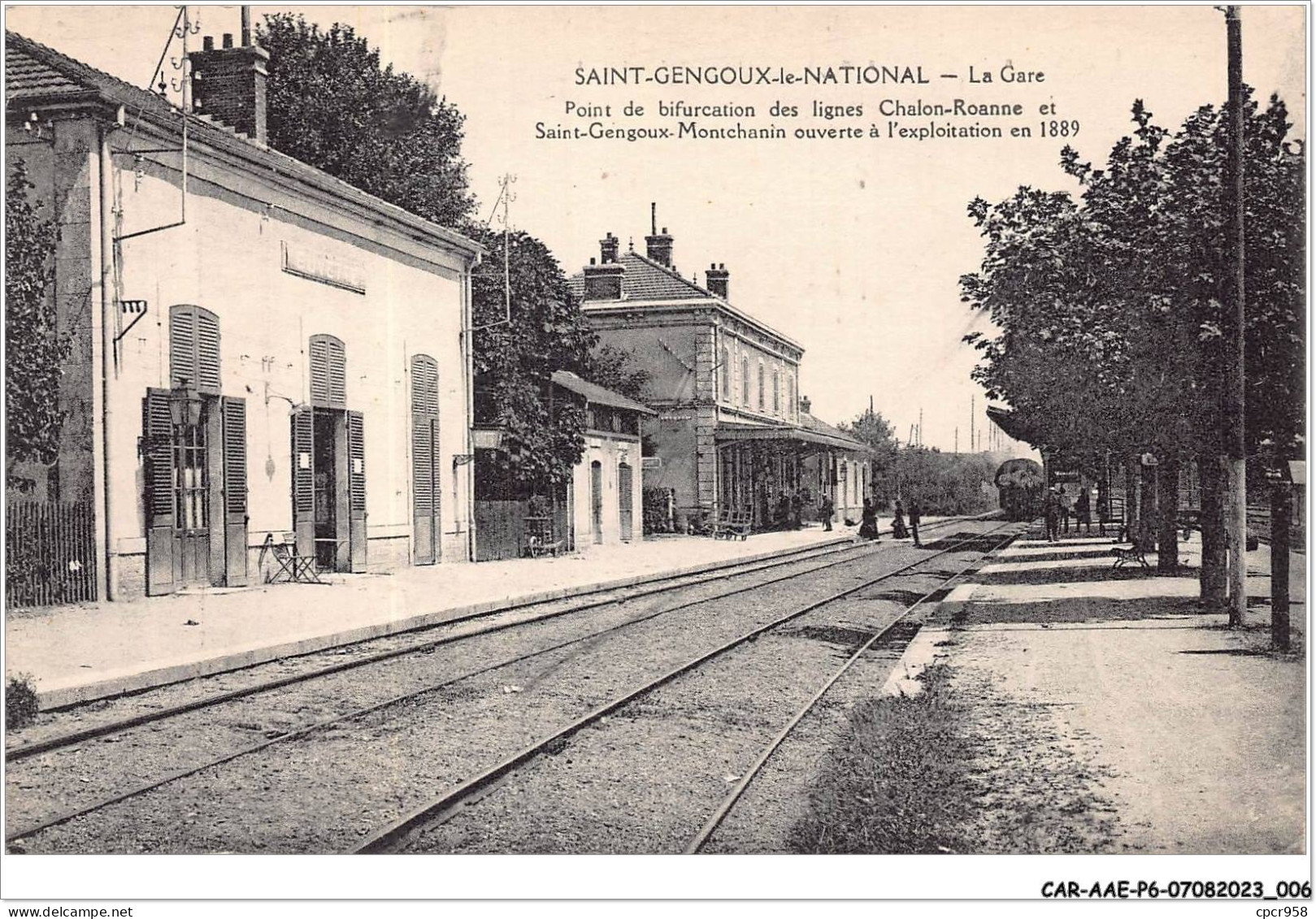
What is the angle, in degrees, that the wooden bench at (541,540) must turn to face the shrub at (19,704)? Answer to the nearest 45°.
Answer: approximately 45° to its right

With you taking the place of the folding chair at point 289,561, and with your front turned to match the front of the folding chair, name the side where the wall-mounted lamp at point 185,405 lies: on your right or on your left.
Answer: on your right

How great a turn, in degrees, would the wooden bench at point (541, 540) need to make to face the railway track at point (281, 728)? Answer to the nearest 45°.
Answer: approximately 45° to its right

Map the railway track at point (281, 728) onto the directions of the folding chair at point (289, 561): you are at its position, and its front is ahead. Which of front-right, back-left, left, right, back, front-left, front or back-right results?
front-right

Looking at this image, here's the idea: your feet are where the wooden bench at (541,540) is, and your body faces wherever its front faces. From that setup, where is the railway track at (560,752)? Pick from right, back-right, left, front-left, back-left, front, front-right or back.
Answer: front-right

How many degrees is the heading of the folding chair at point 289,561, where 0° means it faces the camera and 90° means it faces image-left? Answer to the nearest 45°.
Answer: approximately 315°

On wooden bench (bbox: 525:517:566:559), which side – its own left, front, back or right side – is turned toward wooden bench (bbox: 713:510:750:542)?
left

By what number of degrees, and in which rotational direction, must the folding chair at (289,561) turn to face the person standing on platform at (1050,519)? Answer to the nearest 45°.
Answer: approximately 90° to its left

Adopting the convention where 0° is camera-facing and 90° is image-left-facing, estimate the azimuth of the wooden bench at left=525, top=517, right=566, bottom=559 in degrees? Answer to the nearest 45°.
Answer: approximately 315°
